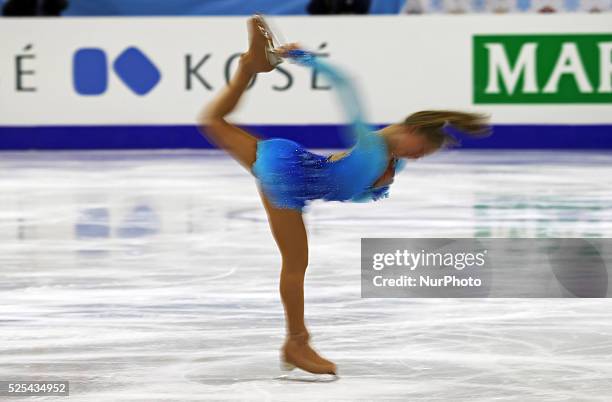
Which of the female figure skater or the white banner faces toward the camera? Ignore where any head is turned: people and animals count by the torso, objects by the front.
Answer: the white banner

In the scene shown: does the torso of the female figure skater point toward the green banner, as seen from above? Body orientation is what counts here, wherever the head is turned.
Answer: no

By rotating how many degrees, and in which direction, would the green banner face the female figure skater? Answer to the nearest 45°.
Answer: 0° — it already faces them

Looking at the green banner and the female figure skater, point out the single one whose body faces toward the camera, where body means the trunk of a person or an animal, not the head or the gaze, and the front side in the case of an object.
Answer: the green banner

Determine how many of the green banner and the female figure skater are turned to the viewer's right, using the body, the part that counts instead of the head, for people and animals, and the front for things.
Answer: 1

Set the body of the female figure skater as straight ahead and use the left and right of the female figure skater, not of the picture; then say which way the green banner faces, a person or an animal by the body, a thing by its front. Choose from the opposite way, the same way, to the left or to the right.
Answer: to the right

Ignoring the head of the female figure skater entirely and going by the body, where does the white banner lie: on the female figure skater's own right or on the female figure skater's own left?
on the female figure skater's own left

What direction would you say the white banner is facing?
toward the camera

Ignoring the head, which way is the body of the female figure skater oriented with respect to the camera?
to the viewer's right
